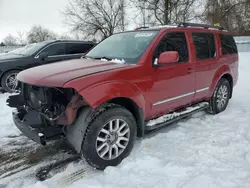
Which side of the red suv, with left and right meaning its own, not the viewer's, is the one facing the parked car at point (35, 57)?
right

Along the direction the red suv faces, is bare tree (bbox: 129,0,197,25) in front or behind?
behind

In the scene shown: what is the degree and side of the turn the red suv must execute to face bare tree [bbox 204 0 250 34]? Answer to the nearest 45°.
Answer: approximately 180°

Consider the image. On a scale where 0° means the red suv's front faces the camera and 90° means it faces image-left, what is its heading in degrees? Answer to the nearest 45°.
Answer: approximately 45°
